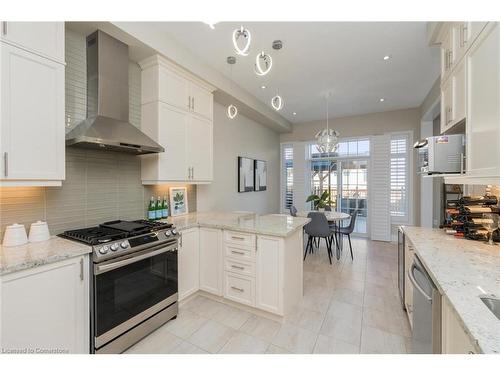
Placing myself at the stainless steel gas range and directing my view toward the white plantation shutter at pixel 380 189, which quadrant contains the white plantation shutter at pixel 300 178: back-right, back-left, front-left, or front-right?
front-left

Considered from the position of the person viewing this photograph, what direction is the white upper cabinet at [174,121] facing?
facing the viewer and to the right of the viewer

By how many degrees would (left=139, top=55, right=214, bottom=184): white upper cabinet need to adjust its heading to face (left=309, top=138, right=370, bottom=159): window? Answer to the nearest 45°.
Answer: approximately 45° to its left

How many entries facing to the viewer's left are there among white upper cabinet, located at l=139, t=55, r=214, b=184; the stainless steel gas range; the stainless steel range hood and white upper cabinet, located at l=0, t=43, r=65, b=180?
0

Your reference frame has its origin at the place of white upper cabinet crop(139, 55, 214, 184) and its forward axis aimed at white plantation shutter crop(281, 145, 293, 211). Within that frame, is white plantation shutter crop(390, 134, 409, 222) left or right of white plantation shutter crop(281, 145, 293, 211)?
right

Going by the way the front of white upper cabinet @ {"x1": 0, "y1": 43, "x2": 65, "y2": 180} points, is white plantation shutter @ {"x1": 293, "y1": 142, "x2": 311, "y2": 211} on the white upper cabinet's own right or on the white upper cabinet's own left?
on the white upper cabinet's own left

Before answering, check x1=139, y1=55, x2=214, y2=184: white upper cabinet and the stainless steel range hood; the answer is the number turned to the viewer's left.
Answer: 0

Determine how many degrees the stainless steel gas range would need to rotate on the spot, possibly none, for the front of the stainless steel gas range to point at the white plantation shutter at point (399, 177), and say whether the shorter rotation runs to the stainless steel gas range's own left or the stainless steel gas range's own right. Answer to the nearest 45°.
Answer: approximately 45° to the stainless steel gas range's own left

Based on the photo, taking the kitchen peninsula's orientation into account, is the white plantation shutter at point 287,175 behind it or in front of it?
behind

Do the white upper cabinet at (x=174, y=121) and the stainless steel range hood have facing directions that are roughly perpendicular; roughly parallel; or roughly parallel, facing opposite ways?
roughly parallel

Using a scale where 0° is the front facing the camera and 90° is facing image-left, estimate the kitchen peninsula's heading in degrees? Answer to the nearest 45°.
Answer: approximately 45°

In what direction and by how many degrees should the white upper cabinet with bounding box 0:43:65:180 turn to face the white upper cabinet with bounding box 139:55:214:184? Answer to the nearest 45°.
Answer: approximately 45° to its left

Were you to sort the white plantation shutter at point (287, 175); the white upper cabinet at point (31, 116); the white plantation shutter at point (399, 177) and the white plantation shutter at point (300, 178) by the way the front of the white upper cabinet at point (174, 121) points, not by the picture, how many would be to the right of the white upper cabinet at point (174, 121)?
1
